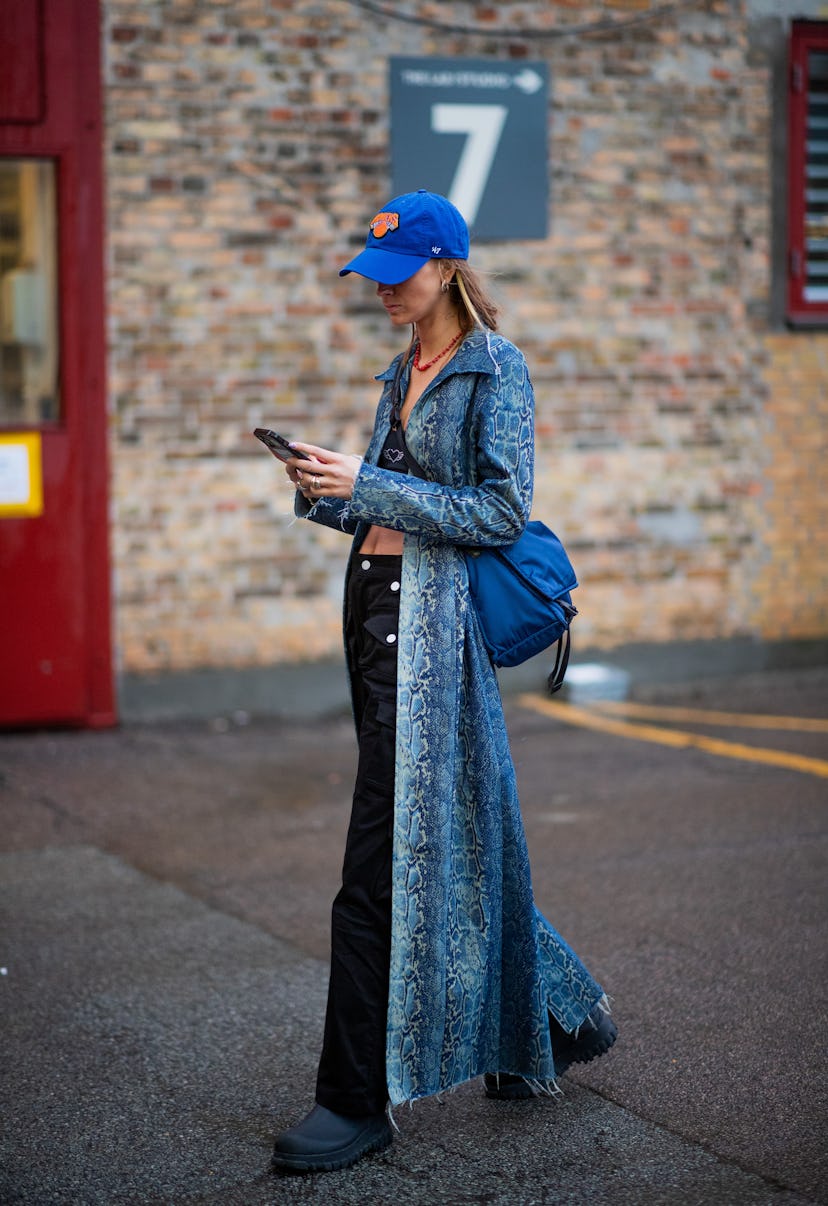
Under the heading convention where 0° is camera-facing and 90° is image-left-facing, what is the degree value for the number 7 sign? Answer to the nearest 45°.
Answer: approximately 0°

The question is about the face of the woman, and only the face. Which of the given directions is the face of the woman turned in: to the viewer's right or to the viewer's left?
to the viewer's left

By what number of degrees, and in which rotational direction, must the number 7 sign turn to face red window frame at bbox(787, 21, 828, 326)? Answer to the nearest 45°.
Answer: approximately 135° to its left

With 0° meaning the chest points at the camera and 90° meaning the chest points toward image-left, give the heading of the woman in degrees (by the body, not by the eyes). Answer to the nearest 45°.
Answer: approximately 45°

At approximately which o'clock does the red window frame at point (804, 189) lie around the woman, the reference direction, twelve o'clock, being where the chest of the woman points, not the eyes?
The red window frame is roughly at 5 o'clock from the woman.

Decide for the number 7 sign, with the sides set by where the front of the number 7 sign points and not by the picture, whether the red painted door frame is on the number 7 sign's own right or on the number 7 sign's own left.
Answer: on the number 7 sign's own right

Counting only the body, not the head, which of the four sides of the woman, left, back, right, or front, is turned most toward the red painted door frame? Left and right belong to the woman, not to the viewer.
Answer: right
